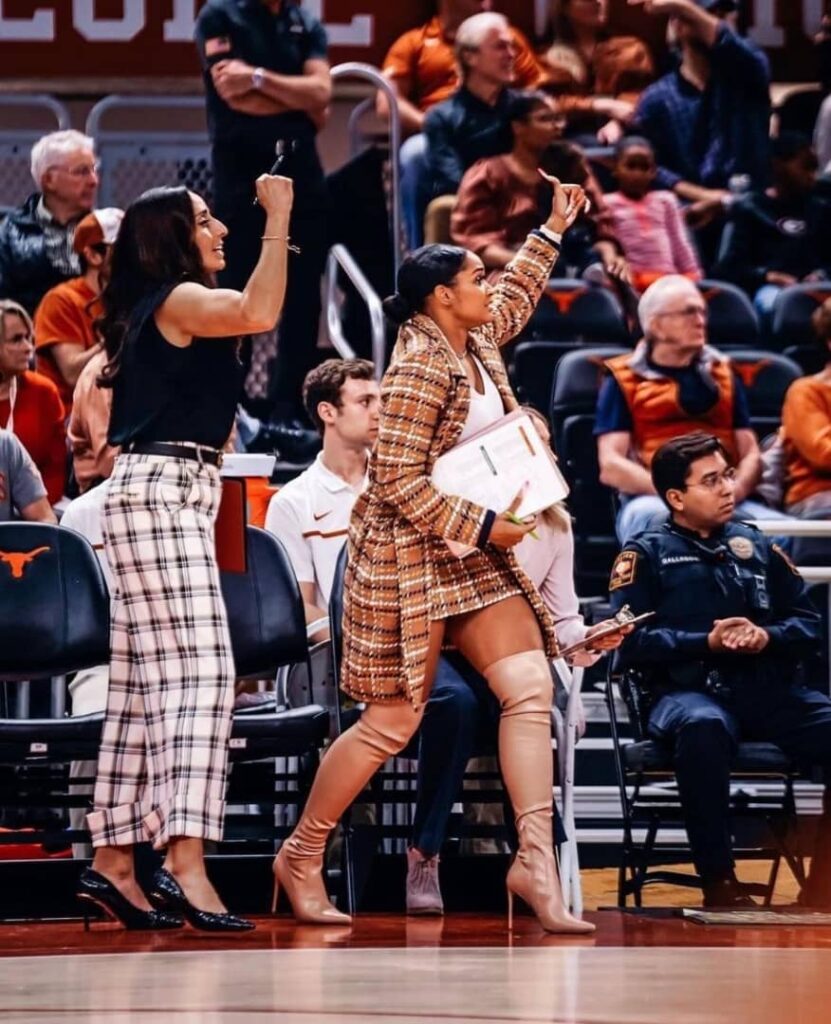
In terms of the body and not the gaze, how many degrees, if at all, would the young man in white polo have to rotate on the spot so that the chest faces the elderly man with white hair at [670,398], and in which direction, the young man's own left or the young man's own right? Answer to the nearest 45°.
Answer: approximately 90° to the young man's own left

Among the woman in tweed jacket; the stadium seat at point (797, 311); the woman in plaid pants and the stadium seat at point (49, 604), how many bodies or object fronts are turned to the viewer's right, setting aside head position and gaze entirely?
2

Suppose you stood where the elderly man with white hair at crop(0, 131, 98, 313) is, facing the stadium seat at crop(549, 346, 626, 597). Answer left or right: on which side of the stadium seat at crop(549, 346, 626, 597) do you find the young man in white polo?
right

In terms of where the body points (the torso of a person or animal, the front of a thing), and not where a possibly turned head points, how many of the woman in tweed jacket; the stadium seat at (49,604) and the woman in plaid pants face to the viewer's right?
2

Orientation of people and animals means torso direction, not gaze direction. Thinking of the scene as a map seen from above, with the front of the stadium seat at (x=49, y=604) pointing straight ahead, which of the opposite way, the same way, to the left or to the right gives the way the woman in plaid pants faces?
to the left

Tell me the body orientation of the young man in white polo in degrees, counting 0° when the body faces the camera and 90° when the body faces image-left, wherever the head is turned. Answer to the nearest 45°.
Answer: approximately 315°

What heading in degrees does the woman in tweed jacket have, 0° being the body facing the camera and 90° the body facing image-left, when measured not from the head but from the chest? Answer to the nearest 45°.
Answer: approximately 270°

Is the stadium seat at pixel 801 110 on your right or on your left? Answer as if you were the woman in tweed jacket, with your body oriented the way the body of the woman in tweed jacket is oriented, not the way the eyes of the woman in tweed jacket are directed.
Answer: on your left

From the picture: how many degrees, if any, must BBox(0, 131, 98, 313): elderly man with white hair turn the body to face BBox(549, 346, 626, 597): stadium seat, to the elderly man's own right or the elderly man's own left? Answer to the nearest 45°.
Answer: approximately 45° to the elderly man's own left

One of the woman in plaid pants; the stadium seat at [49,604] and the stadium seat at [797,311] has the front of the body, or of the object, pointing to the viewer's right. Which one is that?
the woman in plaid pants

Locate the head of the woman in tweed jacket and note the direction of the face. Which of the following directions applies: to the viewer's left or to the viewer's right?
to the viewer's right
